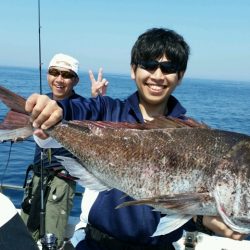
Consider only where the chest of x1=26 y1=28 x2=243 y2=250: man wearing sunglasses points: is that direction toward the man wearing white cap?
no

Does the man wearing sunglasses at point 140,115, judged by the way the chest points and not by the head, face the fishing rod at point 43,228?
no

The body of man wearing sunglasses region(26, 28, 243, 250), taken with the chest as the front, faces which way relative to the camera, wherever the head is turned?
toward the camera

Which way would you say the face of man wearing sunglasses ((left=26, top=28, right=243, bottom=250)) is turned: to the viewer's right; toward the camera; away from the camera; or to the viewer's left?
toward the camera
